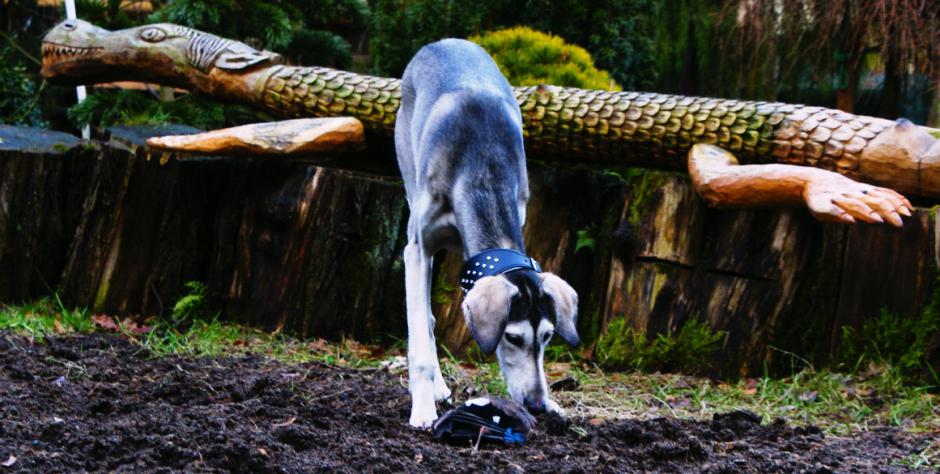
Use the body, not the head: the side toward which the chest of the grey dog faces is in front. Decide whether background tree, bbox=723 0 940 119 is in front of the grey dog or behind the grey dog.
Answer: behind

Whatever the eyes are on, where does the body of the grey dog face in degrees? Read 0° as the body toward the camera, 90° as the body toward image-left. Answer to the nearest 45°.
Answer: approximately 0°

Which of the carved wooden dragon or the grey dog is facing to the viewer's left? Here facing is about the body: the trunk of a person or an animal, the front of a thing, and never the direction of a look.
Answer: the carved wooden dragon

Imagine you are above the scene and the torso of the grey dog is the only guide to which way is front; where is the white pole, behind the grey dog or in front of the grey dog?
behind

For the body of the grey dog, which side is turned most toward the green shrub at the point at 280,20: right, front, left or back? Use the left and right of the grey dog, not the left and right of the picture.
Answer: back

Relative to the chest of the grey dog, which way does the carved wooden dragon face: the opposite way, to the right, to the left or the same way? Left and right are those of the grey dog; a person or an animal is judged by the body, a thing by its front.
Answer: to the right

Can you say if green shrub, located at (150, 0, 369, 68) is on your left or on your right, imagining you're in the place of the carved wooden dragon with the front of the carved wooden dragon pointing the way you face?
on your right

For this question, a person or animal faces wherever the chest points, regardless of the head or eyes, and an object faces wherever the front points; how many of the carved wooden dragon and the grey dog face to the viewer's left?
1

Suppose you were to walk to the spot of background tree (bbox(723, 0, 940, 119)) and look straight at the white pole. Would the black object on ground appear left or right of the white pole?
left

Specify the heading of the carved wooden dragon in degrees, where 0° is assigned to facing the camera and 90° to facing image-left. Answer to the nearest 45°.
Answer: approximately 90°

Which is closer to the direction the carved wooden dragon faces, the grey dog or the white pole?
the white pole
